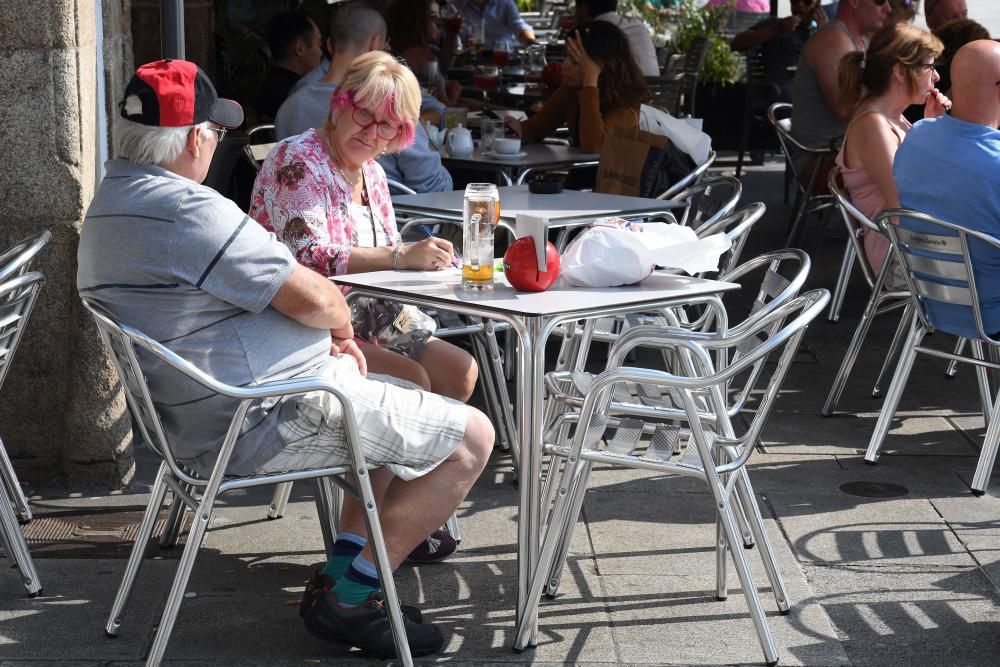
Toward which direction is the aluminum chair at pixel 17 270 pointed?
to the viewer's left

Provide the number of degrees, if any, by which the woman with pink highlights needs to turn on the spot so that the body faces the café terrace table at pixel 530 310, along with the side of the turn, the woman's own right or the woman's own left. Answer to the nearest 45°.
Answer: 0° — they already face it

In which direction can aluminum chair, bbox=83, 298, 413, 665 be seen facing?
to the viewer's right

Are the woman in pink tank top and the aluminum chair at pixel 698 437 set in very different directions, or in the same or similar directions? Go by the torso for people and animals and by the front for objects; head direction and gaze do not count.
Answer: very different directions

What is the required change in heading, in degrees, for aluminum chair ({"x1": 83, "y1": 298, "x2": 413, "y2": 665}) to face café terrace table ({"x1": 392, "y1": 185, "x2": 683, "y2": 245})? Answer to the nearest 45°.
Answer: approximately 45° to its left

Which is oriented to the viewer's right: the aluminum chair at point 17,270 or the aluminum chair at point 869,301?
the aluminum chair at point 869,301

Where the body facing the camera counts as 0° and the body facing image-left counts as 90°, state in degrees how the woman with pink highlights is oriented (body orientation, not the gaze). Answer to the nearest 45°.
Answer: approximately 315°

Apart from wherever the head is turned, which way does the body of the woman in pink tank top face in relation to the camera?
to the viewer's right

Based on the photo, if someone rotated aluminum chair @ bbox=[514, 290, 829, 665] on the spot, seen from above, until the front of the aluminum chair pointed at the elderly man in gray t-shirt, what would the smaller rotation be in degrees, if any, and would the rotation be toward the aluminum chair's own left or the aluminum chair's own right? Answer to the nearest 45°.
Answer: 0° — it already faces them

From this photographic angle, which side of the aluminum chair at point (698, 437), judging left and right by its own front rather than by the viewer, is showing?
left
